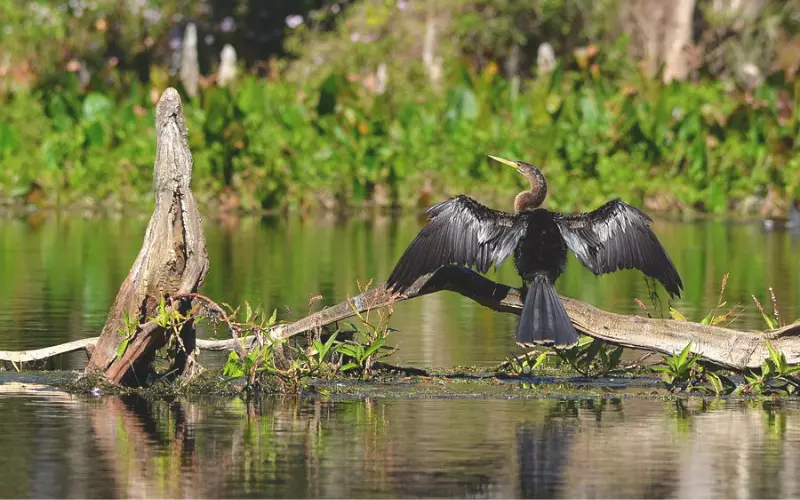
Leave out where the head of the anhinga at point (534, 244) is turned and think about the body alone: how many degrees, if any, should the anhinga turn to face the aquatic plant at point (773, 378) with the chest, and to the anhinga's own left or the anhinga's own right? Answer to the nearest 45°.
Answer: approximately 90° to the anhinga's own right

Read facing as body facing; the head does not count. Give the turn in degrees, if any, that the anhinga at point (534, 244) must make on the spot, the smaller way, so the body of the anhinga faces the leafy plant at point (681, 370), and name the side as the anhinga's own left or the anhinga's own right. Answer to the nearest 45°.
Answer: approximately 90° to the anhinga's own right

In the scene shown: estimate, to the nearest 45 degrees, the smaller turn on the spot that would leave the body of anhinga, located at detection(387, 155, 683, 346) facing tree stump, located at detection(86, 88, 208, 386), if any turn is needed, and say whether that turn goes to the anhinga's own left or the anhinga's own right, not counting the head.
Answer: approximately 90° to the anhinga's own left

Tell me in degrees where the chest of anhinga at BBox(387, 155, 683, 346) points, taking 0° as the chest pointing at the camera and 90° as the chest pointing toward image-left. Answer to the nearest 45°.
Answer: approximately 180°

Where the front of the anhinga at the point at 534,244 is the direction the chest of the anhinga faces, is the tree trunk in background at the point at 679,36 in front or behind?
in front

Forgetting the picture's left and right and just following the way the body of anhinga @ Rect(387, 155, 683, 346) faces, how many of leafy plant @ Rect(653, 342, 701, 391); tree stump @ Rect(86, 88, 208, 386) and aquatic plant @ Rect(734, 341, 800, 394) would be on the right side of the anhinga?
2
